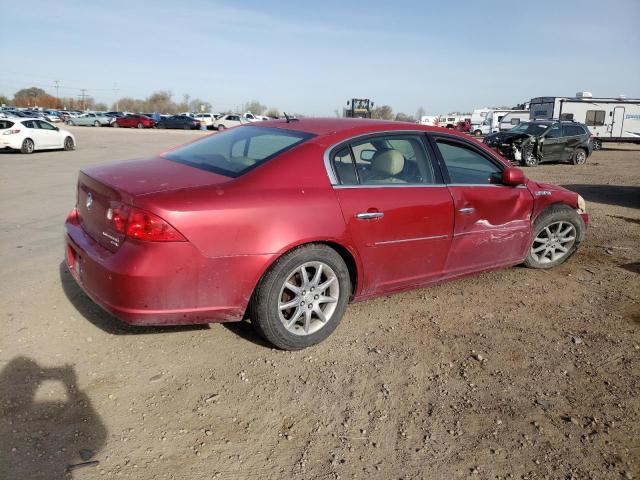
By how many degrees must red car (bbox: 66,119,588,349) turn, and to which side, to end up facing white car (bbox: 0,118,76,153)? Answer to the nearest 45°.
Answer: approximately 90° to its left

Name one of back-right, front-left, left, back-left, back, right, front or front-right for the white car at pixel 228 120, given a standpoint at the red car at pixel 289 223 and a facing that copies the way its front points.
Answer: front-left

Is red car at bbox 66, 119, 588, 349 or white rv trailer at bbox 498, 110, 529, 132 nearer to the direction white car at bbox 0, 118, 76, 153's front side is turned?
the white rv trailer

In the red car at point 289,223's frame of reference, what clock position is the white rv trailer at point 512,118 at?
The white rv trailer is roughly at 11 o'clock from the red car.

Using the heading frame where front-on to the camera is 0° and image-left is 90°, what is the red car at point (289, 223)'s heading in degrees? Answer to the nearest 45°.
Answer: approximately 225°

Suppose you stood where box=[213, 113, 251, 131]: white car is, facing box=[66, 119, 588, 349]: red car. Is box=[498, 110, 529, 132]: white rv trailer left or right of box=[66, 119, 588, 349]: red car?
left

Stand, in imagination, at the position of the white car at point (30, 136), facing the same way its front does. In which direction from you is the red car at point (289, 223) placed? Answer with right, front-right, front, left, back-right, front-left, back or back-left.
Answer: back-right

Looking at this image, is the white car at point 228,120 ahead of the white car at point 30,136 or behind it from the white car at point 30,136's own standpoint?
ahead
